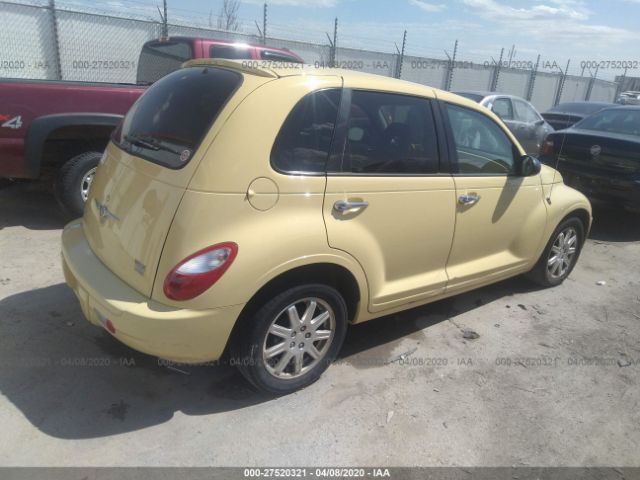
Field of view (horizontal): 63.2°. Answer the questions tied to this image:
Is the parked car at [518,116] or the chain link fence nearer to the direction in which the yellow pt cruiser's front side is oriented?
the parked car

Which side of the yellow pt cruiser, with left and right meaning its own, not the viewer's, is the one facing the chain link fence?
left

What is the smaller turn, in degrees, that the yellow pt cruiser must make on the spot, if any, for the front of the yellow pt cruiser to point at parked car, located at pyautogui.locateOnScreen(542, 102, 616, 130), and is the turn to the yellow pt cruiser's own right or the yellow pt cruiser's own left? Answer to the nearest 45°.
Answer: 0° — it already faces it

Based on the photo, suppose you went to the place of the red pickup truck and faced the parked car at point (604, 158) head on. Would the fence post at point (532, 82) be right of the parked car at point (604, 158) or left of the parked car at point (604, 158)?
left

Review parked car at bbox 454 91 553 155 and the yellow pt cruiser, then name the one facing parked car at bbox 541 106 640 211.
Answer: the yellow pt cruiser

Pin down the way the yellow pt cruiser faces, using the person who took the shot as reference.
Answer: facing away from the viewer and to the right of the viewer
